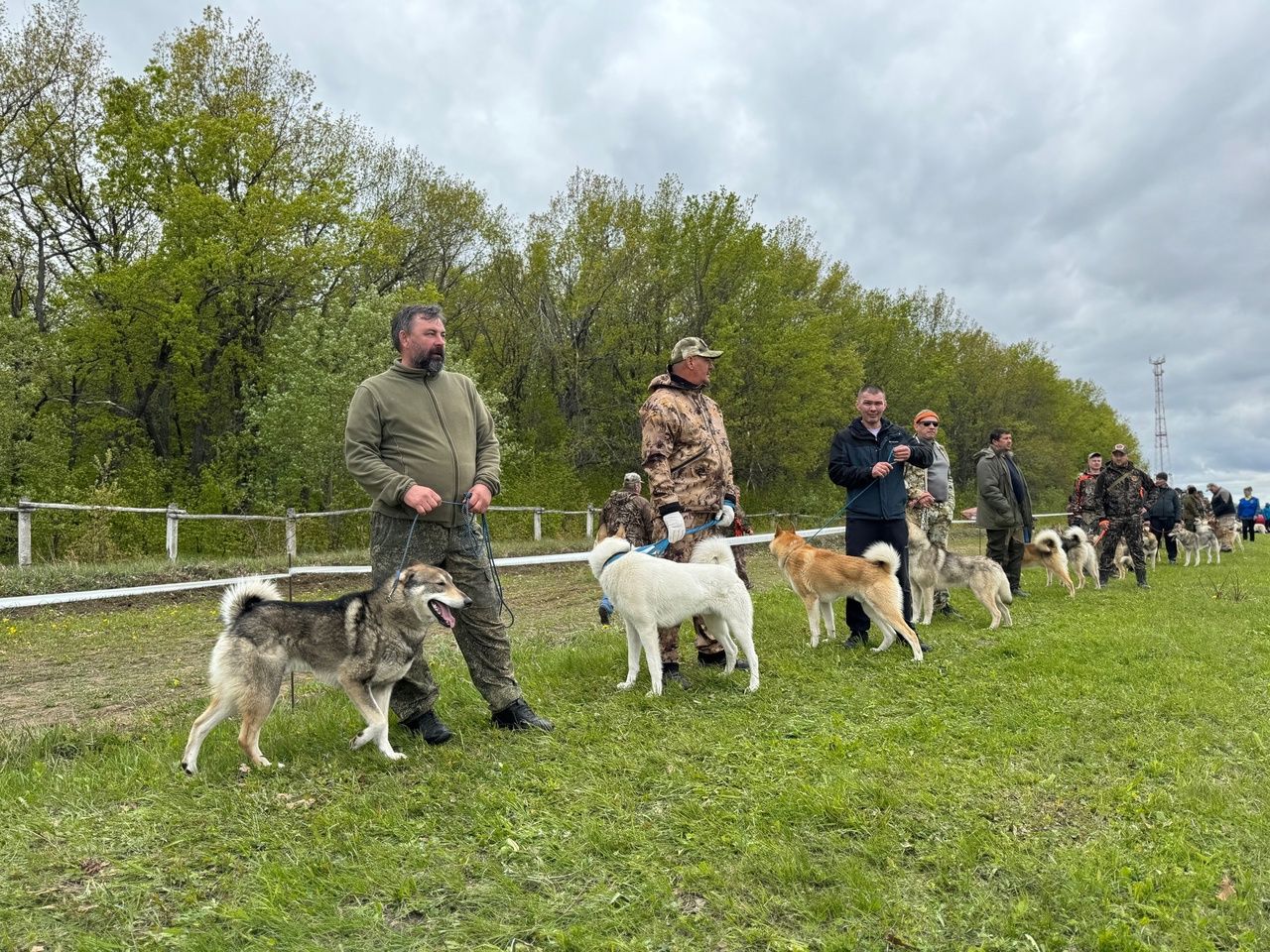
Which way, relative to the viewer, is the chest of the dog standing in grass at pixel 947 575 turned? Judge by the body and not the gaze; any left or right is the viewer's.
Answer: facing to the left of the viewer

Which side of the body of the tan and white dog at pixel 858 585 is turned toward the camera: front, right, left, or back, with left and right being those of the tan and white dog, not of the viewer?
left

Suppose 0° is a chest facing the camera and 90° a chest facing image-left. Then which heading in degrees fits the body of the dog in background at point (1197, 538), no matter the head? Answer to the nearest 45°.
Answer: approximately 90°

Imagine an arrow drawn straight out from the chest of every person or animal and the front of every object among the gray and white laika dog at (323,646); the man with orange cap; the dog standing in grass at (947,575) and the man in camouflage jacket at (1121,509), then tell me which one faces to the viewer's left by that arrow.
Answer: the dog standing in grass

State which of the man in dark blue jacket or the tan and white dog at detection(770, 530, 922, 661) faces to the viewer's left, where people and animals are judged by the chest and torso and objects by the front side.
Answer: the tan and white dog

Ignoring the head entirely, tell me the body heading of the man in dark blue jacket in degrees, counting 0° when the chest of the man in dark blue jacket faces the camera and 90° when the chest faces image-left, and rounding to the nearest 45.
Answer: approximately 0°

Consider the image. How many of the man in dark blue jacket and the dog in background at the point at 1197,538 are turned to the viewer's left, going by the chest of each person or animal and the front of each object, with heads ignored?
1

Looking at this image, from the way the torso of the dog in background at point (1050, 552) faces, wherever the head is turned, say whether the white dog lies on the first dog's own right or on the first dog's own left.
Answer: on the first dog's own left

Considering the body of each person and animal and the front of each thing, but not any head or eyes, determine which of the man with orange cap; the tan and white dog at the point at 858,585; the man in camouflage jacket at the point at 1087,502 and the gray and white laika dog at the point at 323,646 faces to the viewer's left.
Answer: the tan and white dog

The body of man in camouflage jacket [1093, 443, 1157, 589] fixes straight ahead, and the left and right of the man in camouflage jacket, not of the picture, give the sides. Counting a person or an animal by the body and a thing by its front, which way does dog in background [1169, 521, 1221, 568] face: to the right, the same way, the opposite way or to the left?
to the right

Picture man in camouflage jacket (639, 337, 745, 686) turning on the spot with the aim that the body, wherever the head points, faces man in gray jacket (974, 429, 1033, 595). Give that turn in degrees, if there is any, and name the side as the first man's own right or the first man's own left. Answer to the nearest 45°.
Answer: approximately 90° to the first man's own left
